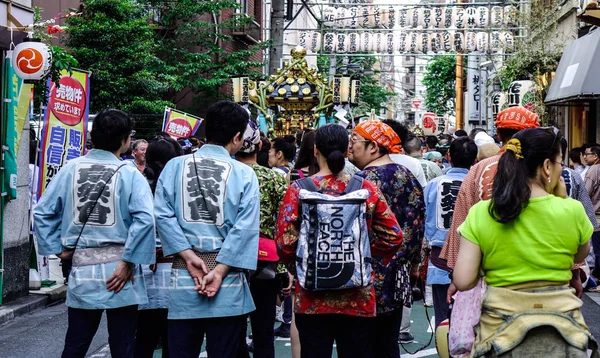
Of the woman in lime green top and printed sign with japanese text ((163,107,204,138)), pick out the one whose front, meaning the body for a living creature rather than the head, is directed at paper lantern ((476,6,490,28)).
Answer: the woman in lime green top

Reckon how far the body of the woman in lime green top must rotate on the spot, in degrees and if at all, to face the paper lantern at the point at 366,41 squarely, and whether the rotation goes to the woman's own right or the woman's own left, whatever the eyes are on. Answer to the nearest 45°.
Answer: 0° — they already face it

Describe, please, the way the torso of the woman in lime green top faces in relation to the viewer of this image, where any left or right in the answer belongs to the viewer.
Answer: facing away from the viewer

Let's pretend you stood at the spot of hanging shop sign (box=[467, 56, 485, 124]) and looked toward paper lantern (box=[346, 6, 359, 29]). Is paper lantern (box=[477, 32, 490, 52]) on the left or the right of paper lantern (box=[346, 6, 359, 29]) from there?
left

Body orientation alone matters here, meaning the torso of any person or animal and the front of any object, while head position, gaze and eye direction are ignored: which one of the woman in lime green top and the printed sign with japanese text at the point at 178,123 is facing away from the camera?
the woman in lime green top

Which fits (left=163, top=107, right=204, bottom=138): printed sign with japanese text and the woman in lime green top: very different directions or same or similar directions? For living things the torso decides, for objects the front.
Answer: very different directions

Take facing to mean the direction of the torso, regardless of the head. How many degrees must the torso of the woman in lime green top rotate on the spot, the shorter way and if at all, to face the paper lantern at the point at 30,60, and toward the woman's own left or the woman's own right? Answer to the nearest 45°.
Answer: approximately 45° to the woman's own left

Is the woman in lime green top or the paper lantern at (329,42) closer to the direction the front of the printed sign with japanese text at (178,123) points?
the woman in lime green top

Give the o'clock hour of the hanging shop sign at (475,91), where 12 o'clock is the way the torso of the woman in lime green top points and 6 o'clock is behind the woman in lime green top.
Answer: The hanging shop sign is roughly at 12 o'clock from the woman in lime green top.

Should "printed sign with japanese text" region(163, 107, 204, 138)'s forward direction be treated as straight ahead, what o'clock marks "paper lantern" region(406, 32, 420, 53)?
The paper lantern is roughly at 7 o'clock from the printed sign with japanese text.

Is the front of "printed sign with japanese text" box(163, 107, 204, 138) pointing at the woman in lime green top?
yes

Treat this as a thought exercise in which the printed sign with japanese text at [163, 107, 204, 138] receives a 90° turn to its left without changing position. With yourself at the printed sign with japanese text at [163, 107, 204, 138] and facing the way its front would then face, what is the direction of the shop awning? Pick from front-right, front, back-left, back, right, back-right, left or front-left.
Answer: front

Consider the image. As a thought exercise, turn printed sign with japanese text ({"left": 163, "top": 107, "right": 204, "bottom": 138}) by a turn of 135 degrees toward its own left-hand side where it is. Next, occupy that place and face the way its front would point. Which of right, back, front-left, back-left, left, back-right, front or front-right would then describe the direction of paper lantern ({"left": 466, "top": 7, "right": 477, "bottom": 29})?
front
